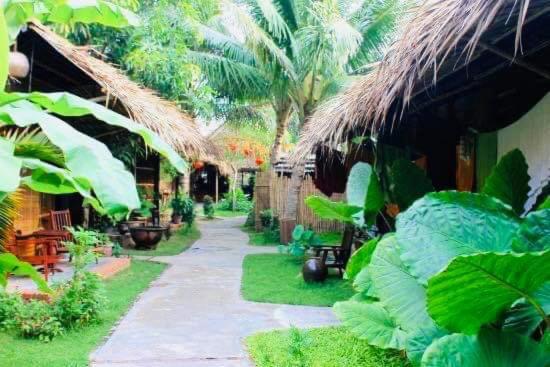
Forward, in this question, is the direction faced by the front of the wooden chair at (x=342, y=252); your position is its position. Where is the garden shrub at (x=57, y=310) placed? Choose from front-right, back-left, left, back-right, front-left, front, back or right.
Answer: front-left

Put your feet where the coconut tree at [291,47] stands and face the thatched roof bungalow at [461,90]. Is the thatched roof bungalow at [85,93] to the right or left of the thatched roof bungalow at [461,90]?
right

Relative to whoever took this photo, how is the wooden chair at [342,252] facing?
facing to the left of the viewer

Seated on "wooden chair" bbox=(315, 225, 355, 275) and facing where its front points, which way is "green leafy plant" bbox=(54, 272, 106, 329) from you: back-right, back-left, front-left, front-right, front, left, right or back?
front-left

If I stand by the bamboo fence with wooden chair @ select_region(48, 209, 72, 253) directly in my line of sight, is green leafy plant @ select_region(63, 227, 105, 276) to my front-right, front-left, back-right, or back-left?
front-left

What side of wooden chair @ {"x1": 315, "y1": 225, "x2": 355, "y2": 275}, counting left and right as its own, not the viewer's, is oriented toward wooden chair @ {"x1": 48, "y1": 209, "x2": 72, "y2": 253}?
front

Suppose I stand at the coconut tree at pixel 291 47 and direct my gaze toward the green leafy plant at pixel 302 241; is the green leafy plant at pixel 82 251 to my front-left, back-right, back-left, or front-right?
front-right

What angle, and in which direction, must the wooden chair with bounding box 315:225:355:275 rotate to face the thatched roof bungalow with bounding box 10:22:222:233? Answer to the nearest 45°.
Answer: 0° — it already faces it

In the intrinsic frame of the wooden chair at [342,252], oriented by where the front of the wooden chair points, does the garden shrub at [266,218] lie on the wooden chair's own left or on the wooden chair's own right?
on the wooden chair's own right

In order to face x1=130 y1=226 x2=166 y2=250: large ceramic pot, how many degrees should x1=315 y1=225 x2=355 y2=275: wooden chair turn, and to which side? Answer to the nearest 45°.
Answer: approximately 45° to its right
